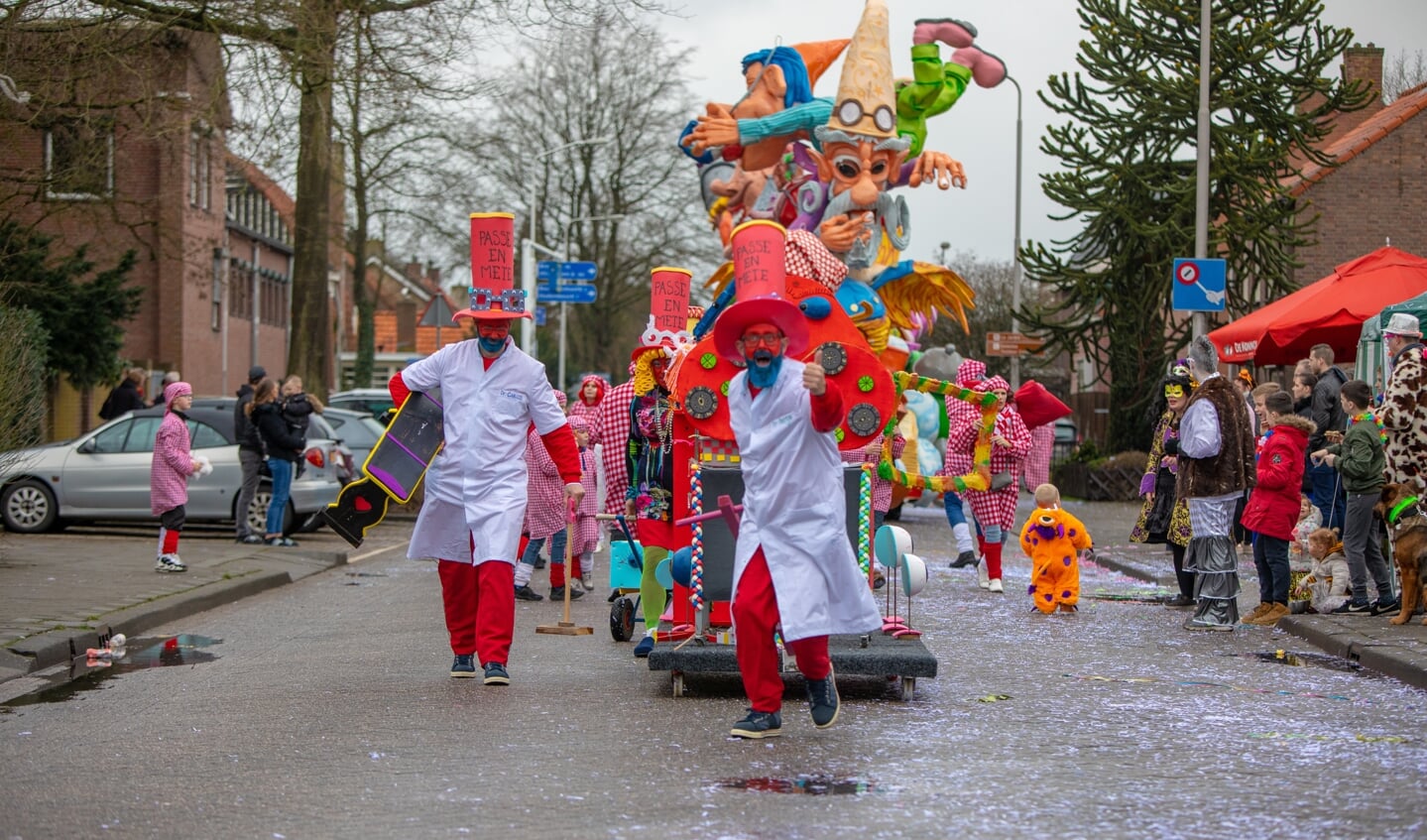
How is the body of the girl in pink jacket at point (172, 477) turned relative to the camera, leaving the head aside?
to the viewer's right

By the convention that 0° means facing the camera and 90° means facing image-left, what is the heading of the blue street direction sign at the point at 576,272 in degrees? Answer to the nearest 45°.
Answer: approximately 0°

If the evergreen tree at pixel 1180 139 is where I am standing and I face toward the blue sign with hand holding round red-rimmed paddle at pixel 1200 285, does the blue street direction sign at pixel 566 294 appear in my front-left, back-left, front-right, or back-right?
back-right

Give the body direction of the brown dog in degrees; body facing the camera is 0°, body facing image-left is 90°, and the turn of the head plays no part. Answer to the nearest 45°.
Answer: approximately 90°

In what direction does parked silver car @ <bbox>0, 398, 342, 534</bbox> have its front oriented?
to the viewer's left

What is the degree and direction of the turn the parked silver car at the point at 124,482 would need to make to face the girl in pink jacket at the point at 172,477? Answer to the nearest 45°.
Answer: approximately 90° to its left

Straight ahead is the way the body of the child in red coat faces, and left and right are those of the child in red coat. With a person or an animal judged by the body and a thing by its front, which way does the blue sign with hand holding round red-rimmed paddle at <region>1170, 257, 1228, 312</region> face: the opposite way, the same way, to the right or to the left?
to the left

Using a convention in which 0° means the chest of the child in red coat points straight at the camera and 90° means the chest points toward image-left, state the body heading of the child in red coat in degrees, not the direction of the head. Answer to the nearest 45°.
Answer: approximately 90°
